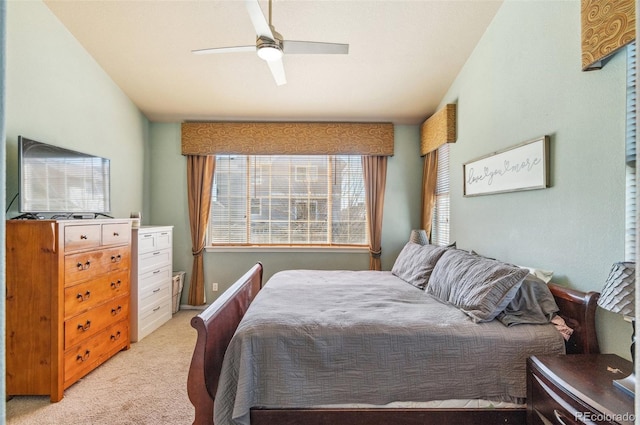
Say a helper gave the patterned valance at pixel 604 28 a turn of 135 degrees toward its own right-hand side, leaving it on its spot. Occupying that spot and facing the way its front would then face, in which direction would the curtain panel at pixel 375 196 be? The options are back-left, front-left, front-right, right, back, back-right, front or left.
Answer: front-left

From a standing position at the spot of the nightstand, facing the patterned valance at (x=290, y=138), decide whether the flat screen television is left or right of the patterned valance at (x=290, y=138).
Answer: left

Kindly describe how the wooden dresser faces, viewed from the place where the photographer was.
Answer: facing the viewer and to the right of the viewer

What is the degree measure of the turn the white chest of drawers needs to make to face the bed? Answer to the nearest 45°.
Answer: approximately 45° to its right

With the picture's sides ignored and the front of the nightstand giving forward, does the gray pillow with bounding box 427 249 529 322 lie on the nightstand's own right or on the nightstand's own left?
on the nightstand's own right

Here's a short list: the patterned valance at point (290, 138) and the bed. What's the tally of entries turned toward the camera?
1

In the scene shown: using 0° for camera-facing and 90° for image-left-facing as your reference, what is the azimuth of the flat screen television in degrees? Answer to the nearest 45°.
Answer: approximately 315°

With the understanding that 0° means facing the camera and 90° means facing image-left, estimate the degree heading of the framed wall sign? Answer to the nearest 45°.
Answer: approximately 45°

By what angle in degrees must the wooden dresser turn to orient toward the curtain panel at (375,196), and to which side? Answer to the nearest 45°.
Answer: approximately 45° to its left

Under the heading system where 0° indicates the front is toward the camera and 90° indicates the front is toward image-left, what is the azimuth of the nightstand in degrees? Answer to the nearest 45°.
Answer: approximately 45°

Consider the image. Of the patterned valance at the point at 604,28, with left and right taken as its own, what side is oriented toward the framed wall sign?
right
